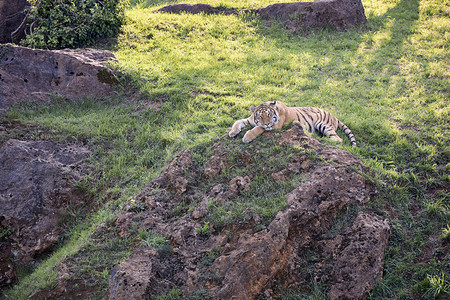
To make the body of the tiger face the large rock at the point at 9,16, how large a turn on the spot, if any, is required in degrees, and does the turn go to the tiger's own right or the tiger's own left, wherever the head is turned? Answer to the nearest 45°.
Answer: approximately 45° to the tiger's own right

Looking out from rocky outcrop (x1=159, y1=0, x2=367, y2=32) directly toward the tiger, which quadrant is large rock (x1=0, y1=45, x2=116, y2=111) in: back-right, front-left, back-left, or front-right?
front-right

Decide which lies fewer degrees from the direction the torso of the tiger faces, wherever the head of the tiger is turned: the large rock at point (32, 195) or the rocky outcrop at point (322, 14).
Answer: the large rock

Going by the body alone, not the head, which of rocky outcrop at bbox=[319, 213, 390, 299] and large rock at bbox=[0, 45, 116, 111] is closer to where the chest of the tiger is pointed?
the large rock

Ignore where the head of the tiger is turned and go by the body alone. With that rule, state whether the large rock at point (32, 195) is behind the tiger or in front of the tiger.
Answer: in front

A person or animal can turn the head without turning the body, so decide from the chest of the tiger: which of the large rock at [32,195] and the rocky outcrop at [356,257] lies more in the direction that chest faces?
the large rock

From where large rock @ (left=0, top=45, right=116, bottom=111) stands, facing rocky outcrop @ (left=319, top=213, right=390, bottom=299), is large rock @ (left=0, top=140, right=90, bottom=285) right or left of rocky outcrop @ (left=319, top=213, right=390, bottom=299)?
right

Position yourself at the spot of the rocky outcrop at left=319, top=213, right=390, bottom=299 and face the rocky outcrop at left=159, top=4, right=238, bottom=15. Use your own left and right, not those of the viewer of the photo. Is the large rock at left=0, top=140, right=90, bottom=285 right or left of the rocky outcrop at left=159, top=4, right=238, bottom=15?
left

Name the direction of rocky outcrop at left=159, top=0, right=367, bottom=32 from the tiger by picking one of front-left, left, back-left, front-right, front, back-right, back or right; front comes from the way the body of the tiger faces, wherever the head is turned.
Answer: right

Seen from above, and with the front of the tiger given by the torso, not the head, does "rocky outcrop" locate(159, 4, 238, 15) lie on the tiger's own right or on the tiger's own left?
on the tiger's own right

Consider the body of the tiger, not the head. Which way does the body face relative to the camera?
to the viewer's left

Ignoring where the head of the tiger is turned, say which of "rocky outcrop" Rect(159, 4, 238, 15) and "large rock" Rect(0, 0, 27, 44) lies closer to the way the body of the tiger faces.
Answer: the large rock

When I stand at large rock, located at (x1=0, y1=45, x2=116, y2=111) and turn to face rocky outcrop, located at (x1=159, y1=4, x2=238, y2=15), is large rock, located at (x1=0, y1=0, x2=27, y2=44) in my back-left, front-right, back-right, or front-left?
front-left

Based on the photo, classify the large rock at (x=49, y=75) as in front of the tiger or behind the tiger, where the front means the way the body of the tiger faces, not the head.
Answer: in front

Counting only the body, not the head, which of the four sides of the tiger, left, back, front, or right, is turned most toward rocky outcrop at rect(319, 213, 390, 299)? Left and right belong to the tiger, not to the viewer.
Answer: left
